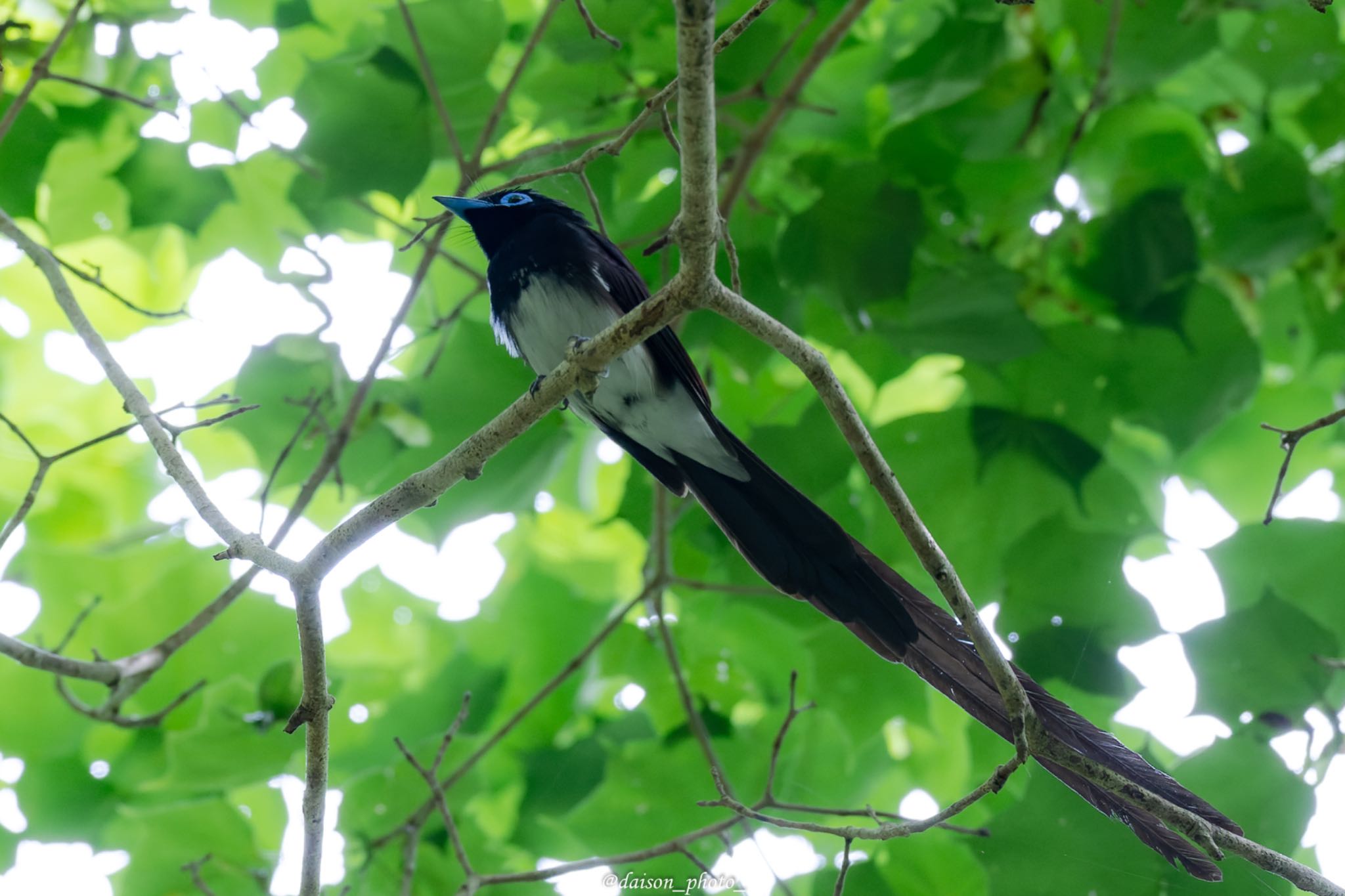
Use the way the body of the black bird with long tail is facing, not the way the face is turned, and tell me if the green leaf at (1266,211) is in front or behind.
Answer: behind

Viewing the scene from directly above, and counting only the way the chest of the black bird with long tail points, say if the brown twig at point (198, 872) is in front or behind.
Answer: in front

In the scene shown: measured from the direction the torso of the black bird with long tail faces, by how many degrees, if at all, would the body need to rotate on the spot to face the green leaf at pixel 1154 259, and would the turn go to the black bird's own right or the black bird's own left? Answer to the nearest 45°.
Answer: approximately 135° to the black bird's own right

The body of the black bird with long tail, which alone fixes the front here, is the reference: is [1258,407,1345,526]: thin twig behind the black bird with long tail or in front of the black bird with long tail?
behind

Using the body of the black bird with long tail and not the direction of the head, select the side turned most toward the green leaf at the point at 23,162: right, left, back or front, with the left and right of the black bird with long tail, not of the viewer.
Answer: front

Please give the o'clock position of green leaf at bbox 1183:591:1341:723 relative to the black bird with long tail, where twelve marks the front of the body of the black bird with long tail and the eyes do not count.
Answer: The green leaf is roughly at 5 o'clock from the black bird with long tail.

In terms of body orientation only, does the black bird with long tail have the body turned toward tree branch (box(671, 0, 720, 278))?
no

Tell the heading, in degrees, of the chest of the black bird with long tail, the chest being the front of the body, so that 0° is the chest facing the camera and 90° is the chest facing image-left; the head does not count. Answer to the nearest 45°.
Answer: approximately 90°
